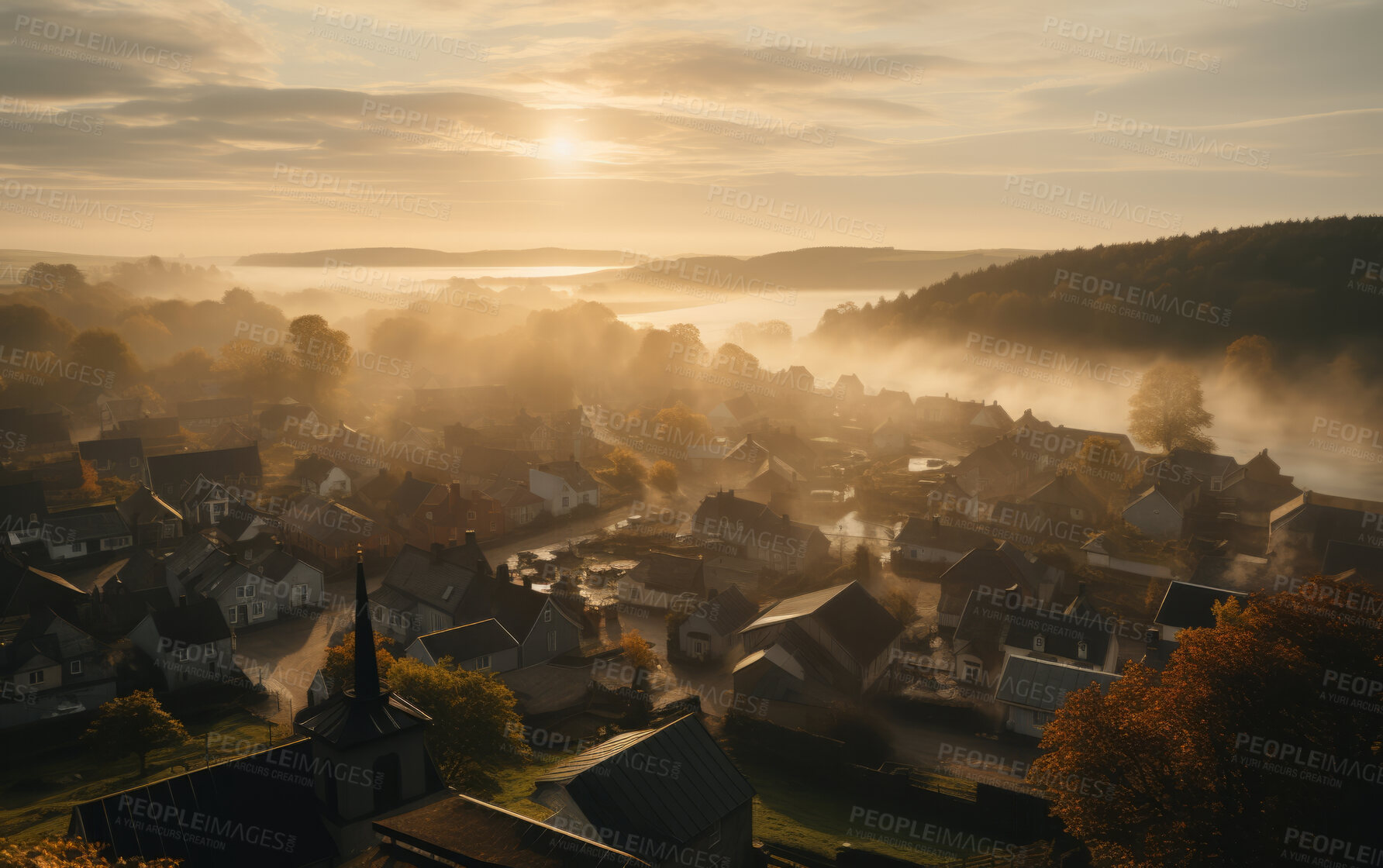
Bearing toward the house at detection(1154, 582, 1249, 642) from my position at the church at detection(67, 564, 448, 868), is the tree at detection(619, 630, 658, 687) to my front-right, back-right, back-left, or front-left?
front-left

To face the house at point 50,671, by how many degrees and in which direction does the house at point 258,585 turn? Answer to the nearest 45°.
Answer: approximately 90° to its right

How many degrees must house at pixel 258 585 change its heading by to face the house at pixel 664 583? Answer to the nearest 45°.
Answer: approximately 45° to its left

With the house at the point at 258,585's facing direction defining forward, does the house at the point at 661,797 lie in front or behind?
in front

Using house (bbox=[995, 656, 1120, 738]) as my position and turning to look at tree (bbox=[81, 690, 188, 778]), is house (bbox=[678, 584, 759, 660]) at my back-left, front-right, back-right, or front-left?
front-right

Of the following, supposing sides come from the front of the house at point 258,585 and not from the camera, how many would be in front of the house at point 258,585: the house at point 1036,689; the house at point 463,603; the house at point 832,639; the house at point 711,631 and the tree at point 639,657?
5

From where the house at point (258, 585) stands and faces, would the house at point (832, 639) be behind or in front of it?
in front
